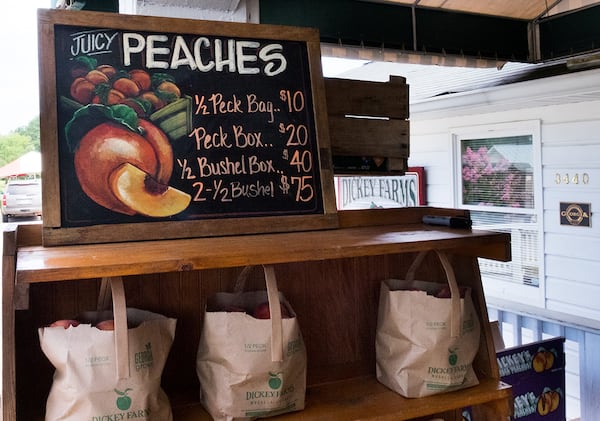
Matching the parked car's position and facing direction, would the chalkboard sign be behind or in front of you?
behind

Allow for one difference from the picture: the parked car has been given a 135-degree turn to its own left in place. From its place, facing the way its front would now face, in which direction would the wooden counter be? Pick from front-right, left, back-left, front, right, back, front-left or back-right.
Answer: front-left

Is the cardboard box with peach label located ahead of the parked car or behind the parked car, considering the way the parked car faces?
behind
